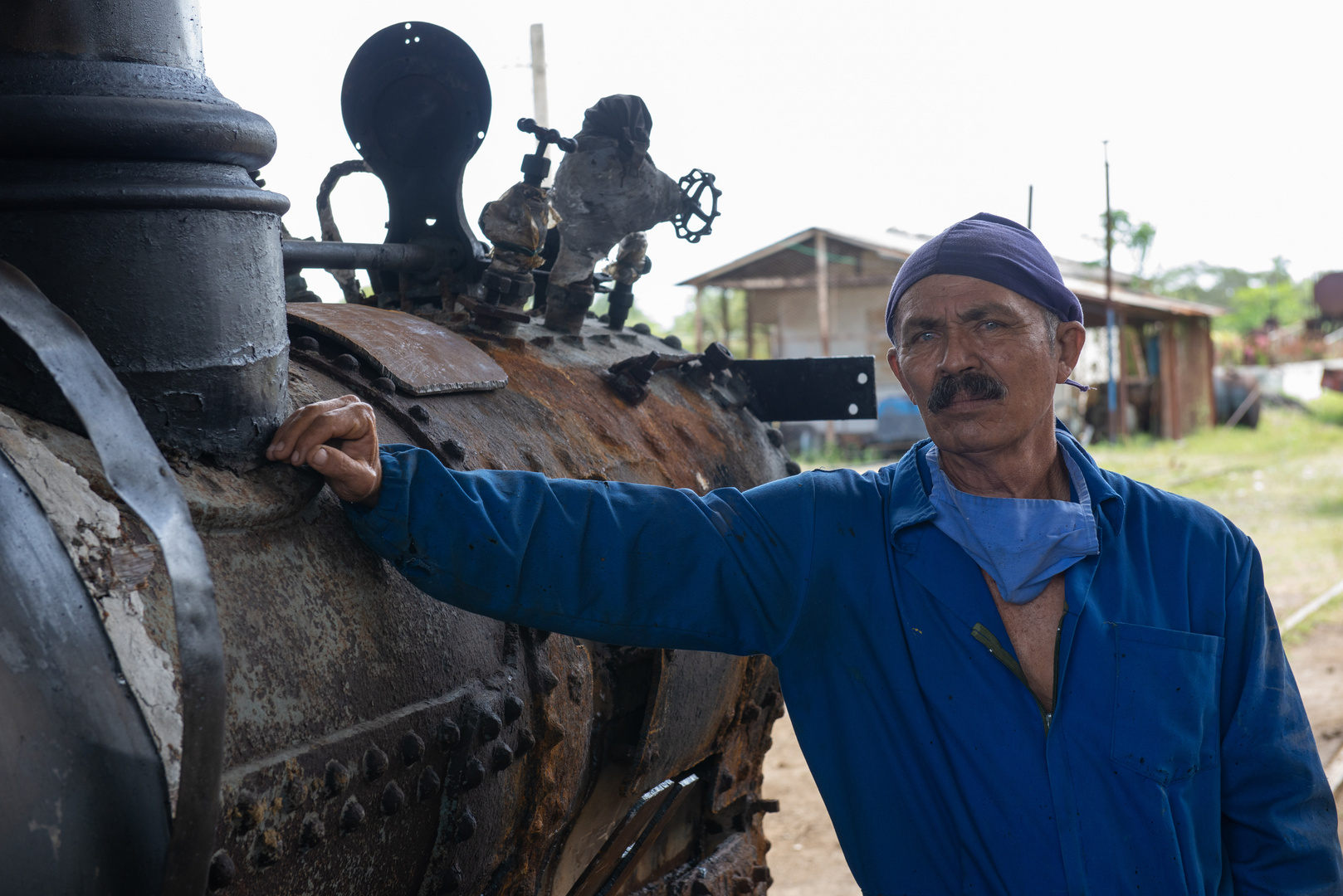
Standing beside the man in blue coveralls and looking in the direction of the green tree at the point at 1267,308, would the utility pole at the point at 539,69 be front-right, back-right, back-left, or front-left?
front-left

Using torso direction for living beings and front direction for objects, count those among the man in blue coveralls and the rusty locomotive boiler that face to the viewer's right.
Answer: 0

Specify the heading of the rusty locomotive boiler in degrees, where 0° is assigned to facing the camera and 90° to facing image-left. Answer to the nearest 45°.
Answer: approximately 45°

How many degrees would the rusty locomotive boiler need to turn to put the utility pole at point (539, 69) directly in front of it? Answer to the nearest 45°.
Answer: approximately 135° to its right

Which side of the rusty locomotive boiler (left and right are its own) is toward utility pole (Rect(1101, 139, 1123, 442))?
back

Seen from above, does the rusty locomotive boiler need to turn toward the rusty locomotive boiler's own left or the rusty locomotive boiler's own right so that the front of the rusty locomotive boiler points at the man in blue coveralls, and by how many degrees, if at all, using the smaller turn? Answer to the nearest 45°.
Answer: approximately 135° to the rusty locomotive boiler's own left

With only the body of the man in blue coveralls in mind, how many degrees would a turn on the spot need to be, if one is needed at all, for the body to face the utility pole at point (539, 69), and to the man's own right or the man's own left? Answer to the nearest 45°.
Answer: approximately 180°

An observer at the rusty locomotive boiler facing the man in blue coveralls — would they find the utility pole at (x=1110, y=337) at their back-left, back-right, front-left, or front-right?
front-left

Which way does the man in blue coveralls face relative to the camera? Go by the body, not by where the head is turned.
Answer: toward the camera

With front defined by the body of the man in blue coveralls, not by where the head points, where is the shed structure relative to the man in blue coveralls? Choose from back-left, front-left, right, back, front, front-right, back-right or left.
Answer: back
